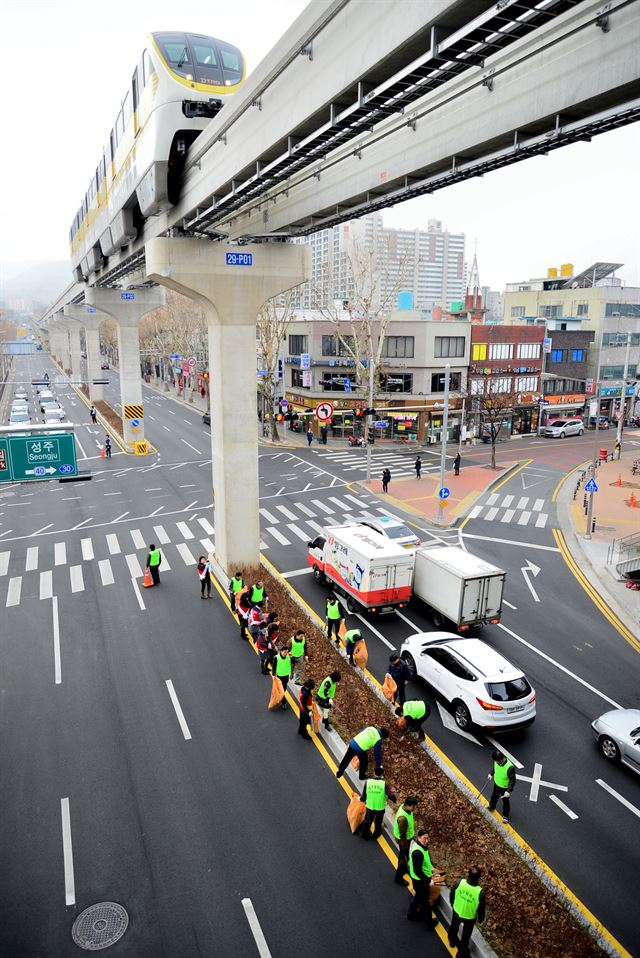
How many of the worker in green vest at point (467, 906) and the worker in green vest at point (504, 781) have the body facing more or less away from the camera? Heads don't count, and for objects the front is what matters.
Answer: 1

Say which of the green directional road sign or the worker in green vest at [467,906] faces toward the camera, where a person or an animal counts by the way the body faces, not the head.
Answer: the green directional road sign

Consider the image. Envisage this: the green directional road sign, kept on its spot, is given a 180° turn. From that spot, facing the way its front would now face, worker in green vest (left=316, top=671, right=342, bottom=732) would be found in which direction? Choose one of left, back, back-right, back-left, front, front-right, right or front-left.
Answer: back-right

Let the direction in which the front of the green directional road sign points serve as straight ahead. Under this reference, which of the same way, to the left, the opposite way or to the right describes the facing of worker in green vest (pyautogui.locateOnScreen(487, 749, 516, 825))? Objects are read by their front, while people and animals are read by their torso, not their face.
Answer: to the right

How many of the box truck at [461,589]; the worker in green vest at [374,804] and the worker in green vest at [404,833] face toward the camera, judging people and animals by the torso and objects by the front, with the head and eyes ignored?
0

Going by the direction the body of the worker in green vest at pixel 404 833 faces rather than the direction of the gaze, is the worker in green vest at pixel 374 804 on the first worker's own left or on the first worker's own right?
on the first worker's own left

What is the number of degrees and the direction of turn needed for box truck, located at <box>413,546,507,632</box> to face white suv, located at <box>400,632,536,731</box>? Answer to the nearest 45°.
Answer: approximately 135° to its left

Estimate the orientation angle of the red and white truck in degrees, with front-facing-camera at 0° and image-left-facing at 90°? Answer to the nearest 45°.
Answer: approximately 135°

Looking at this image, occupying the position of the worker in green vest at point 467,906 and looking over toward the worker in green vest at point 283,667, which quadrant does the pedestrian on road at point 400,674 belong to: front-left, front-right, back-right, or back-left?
front-right

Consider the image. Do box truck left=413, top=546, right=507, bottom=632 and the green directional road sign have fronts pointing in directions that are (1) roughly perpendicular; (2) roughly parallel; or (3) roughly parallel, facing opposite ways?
roughly parallel, facing opposite ways

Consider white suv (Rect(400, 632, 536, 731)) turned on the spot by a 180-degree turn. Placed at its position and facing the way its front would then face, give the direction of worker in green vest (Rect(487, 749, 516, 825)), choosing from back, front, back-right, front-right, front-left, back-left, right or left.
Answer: front-right

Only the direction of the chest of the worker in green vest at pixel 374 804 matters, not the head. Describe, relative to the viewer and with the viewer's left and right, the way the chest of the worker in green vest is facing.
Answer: facing away from the viewer

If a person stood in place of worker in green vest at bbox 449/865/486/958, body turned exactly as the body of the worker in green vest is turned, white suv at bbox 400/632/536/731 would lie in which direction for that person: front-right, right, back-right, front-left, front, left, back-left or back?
front
